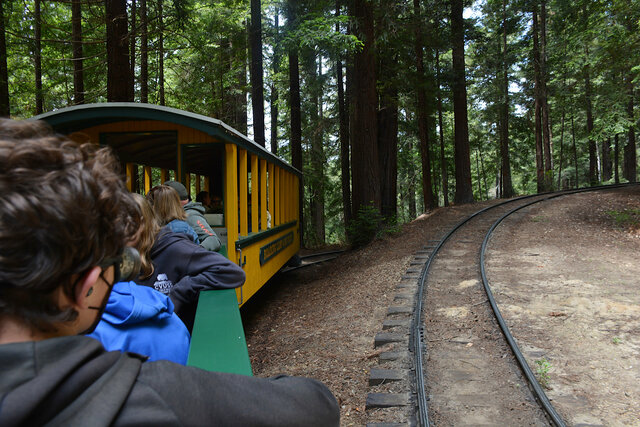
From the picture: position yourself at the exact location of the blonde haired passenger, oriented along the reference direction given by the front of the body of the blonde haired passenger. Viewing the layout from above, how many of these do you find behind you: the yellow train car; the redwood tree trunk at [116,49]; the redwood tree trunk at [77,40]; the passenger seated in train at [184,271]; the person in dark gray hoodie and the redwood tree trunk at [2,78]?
2

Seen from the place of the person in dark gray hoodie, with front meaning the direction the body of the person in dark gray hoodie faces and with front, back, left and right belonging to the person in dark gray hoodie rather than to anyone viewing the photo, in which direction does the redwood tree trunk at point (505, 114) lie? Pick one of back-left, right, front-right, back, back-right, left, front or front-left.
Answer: front

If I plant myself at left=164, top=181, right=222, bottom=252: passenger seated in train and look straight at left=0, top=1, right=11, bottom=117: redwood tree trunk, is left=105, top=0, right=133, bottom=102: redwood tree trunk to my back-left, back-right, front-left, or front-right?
front-right

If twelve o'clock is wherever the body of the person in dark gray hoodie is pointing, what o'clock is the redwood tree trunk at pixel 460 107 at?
The redwood tree trunk is roughly at 12 o'clock from the person in dark gray hoodie.

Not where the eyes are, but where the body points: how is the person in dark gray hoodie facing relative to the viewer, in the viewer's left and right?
facing away from the viewer and to the right of the viewer

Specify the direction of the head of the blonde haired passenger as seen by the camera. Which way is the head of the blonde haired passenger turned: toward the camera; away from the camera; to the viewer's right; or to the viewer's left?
away from the camera

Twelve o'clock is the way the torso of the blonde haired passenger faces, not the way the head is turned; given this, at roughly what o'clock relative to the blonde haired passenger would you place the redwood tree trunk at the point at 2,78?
The redwood tree trunk is roughly at 11 o'clock from the blonde haired passenger.

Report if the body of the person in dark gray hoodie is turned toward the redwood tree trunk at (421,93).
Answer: yes

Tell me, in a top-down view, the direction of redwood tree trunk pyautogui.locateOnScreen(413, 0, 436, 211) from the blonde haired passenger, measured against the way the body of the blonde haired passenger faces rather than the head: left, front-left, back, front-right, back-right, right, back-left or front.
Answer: front-right

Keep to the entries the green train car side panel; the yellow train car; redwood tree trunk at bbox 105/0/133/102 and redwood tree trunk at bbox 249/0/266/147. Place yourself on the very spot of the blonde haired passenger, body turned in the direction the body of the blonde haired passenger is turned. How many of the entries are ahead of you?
3

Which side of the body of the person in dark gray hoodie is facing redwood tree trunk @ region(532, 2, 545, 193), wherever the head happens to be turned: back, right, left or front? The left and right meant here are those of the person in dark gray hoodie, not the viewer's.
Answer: front

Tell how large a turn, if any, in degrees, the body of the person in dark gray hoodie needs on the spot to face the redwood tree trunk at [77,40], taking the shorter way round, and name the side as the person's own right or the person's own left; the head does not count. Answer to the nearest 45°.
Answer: approximately 45° to the person's own left

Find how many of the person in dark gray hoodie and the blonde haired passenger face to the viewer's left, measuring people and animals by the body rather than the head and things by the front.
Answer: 0

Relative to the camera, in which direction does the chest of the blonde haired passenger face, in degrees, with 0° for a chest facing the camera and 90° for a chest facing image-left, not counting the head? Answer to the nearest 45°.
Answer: approximately 180°

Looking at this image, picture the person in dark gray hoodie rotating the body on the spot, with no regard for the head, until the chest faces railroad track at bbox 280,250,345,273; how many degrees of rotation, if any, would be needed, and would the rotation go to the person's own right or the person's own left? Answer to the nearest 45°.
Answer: approximately 45° to the person's own left

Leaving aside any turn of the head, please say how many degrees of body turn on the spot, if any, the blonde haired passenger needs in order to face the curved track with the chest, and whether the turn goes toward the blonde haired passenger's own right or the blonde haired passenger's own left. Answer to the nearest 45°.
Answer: approximately 90° to the blonde haired passenger's own right

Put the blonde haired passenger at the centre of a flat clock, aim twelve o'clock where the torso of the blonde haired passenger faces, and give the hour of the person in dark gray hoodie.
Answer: The person in dark gray hoodie is roughly at 6 o'clock from the blonde haired passenger.

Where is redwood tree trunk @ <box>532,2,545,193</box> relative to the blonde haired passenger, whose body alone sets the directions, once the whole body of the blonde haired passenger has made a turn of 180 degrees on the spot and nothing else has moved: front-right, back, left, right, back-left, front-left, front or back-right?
back-left
